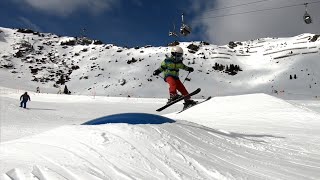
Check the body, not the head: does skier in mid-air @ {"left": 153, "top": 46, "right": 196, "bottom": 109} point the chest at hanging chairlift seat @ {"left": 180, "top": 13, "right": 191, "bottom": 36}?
no

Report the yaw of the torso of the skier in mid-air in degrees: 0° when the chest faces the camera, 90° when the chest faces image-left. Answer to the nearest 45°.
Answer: approximately 315°

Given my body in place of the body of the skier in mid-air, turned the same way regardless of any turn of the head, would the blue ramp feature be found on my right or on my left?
on my right

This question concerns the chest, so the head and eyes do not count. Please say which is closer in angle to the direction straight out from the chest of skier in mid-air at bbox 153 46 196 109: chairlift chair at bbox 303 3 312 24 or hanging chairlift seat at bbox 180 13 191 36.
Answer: the chairlift chair

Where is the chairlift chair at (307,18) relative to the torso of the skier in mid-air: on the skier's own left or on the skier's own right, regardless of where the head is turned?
on the skier's own left
